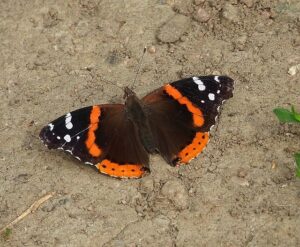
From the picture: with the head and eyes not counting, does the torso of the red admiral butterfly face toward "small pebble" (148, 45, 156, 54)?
yes

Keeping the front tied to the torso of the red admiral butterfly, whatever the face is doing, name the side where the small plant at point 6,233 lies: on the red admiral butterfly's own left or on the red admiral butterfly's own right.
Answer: on the red admiral butterfly's own left

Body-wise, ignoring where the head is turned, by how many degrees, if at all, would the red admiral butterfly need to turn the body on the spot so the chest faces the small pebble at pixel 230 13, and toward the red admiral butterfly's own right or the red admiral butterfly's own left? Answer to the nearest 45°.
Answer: approximately 45° to the red admiral butterfly's own right

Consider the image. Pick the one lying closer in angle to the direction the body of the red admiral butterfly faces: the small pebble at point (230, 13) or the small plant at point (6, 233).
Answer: the small pebble

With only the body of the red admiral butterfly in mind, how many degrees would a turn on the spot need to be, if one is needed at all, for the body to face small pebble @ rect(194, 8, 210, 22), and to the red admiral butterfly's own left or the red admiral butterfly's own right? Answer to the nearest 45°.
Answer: approximately 45° to the red admiral butterfly's own right

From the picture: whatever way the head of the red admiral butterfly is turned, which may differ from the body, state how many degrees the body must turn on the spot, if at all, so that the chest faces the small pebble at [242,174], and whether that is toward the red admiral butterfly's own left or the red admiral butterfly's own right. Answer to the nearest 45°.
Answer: approximately 135° to the red admiral butterfly's own right

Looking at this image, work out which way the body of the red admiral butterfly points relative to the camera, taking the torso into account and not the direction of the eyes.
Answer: away from the camera

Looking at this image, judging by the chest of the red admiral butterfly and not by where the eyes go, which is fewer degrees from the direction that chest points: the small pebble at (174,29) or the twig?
the small pebble

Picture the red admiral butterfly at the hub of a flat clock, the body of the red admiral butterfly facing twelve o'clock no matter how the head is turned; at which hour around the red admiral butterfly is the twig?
The twig is roughly at 8 o'clock from the red admiral butterfly.
